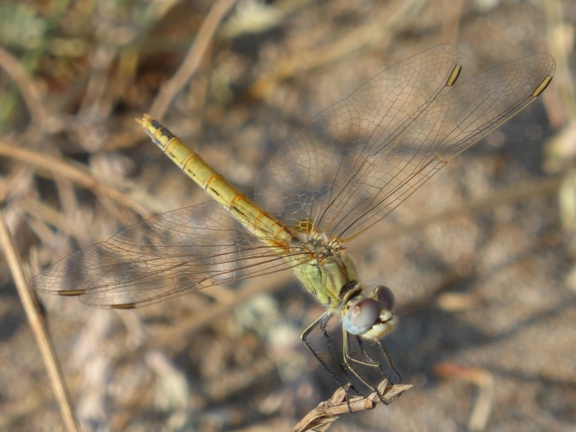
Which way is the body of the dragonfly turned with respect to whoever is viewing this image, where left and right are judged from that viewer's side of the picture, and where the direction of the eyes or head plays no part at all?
facing the viewer and to the right of the viewer

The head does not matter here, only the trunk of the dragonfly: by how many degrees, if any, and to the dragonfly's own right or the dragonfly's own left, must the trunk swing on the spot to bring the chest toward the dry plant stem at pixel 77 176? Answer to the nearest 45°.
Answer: approximately 135° to the dragonfly's own right

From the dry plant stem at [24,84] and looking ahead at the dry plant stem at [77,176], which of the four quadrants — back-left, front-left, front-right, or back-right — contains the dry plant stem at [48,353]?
front-right

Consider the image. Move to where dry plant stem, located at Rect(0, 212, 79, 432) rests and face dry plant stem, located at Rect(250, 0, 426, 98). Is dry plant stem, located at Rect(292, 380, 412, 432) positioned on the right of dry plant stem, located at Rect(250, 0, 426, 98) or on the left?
right

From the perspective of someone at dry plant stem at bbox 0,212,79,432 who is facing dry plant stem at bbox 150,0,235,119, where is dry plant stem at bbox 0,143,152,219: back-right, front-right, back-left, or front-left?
front-left
